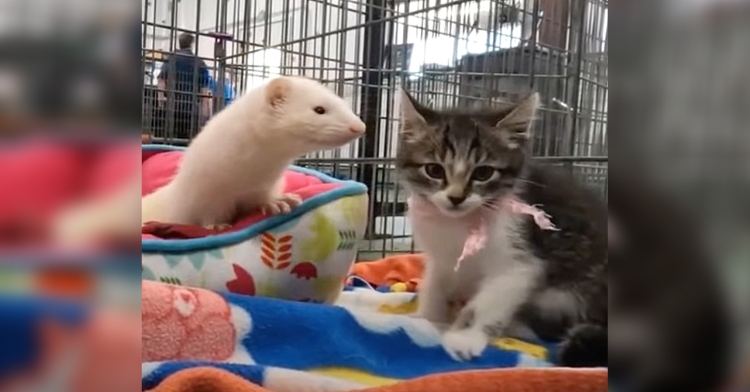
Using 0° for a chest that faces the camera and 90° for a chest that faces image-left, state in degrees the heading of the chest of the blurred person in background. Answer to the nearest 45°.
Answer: approximately 180°

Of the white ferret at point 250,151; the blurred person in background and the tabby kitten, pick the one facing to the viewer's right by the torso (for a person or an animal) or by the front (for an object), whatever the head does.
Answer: the white ferret

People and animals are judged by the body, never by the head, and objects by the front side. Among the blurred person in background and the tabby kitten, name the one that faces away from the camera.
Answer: the blurred person in background

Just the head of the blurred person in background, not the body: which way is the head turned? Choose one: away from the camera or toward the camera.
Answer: away from the camera

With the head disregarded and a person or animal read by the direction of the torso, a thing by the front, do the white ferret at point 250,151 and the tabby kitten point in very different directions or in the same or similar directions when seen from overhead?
very different directions

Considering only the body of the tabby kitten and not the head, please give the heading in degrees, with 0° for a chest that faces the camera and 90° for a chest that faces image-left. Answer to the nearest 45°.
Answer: approximately 45°

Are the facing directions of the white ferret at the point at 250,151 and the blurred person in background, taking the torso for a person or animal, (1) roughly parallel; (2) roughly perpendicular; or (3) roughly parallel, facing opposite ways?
roughly perpendicular

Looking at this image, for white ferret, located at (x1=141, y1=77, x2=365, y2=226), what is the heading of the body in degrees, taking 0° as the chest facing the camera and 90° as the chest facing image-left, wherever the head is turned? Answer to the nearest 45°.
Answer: approximately 270°

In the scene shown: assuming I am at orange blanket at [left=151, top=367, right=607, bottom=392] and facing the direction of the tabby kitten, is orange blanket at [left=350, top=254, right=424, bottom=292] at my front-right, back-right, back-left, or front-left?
front-left

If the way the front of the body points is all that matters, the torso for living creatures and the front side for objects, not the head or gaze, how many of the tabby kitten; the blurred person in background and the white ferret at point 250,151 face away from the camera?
1

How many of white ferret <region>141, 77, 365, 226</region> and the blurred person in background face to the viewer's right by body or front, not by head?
1
